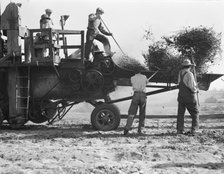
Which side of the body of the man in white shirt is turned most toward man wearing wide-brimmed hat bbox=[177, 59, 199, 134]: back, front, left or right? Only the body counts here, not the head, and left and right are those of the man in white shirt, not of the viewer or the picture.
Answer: right

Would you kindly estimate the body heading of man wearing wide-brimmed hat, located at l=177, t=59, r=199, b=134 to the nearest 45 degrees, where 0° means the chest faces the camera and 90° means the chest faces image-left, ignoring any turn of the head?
approximately 225°

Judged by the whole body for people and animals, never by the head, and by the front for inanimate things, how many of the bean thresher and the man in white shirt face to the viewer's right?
1

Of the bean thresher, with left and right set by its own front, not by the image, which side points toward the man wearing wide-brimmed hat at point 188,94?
front

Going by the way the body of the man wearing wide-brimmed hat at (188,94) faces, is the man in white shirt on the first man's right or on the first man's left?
on the first man's left

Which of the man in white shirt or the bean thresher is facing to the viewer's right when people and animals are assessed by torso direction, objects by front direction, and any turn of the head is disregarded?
the bean thresher

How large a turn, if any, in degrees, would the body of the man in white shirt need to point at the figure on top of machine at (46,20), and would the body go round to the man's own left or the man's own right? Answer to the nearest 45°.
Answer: approximately 90° to the man's own left

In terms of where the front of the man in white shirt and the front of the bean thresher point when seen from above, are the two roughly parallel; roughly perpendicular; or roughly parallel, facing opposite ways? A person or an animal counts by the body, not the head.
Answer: roughly perpendicular

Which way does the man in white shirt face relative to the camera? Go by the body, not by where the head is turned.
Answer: away from the camera

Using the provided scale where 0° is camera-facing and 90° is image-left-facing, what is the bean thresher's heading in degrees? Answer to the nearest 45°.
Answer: approximately 270°

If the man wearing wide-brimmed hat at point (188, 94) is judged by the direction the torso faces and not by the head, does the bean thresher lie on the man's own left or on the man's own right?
on the man's own left
